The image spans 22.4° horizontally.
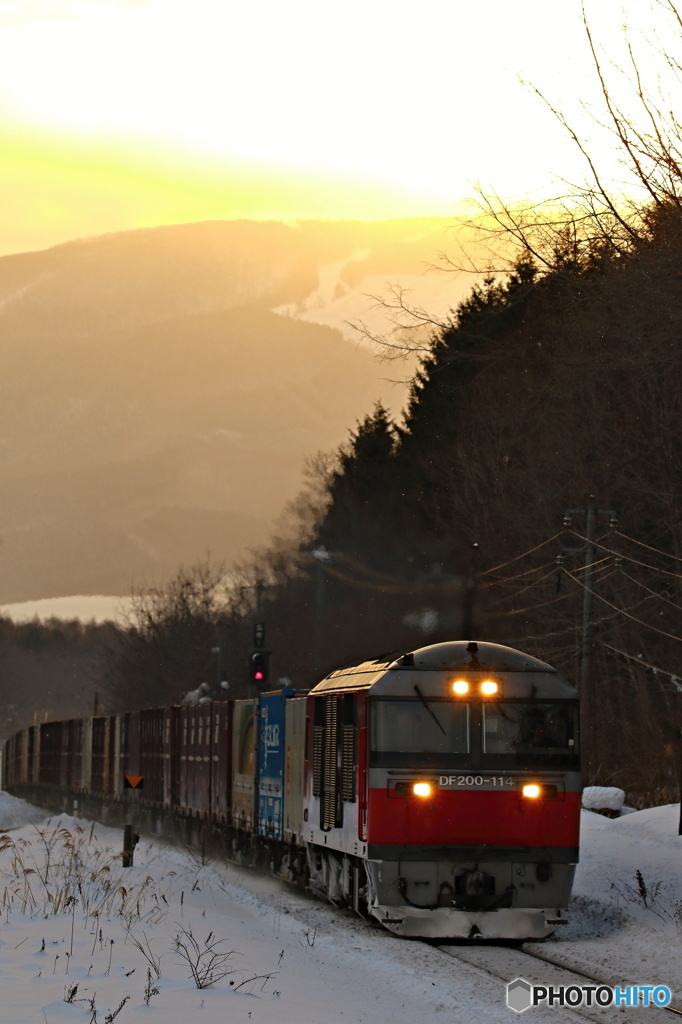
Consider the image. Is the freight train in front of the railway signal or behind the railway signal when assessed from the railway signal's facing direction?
in front

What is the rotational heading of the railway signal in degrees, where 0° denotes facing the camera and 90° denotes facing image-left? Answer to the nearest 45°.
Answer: approximately 0°

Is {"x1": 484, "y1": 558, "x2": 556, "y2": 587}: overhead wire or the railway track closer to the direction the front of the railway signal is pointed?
the railway track

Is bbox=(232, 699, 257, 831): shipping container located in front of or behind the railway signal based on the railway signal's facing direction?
in front

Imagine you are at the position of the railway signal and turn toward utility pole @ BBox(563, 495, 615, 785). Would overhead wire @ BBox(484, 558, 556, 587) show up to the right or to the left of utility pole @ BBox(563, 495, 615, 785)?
left

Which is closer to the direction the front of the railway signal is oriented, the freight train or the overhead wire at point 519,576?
the freight train

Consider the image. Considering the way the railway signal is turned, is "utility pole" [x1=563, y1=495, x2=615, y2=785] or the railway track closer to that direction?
the railway track

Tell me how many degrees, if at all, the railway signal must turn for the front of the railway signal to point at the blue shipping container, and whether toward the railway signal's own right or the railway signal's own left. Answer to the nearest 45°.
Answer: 0° — it already faces it
